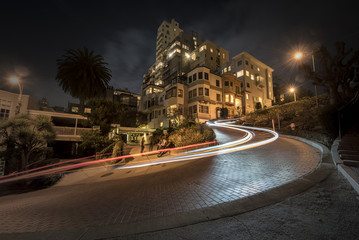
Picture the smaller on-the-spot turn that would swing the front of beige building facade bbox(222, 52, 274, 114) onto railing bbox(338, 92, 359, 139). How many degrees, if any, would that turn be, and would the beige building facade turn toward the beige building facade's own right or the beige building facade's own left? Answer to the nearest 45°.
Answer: approximately 45° to the beige building facade's own right

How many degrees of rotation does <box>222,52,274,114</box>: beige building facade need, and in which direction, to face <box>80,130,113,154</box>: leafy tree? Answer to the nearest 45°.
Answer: approximately 90° to its right

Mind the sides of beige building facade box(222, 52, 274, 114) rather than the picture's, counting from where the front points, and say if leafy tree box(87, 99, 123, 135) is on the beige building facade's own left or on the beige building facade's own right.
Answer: on the beige building facade's own right

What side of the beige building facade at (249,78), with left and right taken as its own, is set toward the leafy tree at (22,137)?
right

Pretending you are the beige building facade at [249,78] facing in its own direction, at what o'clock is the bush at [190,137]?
The bush is roughly at 2 o'clock from the beige building facade.

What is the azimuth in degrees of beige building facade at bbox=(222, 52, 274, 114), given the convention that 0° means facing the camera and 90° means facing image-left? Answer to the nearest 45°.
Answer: approximately 315°

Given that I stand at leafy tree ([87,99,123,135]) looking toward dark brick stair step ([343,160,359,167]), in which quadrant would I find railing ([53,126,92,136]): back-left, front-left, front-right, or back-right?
back-right

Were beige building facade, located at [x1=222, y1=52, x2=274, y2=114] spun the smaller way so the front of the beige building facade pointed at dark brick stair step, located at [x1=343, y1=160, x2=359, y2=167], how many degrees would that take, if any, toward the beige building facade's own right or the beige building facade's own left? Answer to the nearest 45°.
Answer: approximately 45° to the beige building facade's own right

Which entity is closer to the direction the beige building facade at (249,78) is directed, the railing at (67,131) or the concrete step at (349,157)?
the concrete step

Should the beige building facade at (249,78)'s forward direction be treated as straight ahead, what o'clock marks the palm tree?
The palm tree is roughly at 3 o'clock from the beige building facade.
